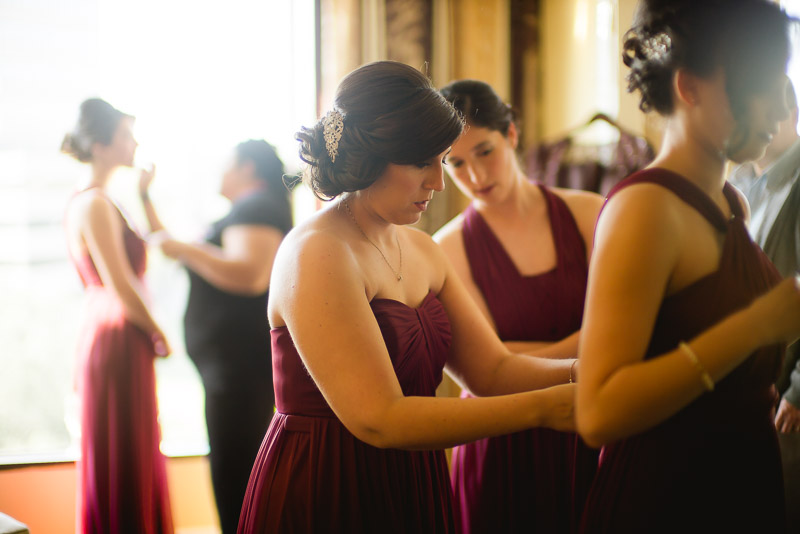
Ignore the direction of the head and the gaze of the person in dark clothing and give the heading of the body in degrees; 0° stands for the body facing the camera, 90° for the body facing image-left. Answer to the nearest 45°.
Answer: approximately 90°

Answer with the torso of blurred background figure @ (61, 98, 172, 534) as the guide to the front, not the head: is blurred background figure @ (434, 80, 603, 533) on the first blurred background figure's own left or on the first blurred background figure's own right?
on the first blurred background figure's own right

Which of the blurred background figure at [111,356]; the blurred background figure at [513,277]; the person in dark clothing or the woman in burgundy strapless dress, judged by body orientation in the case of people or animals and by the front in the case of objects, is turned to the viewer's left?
the person in dark clothing

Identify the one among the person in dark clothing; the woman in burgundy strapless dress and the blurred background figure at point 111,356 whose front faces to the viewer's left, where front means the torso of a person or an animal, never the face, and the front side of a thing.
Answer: the person in dark clothing

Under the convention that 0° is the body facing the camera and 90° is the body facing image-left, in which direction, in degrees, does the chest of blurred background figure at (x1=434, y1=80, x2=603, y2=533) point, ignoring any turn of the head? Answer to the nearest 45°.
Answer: approximately 0°

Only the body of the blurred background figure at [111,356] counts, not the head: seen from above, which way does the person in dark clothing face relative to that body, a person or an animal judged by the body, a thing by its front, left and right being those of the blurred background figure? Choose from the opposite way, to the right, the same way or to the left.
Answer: the opposite way

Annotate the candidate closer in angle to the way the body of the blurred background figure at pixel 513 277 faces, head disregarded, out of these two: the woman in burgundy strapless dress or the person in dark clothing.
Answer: the woman in burgundy strapless dress

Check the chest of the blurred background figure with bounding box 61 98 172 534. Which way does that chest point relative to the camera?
to the viewer's right

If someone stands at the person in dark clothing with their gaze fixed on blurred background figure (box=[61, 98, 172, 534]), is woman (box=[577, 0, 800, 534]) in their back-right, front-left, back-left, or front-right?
back-left
